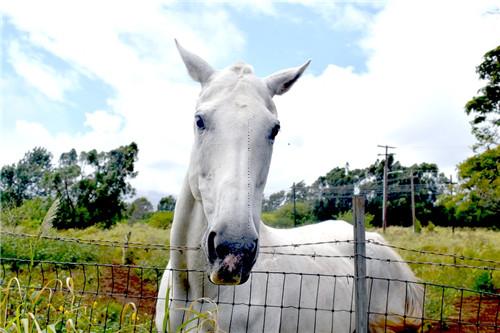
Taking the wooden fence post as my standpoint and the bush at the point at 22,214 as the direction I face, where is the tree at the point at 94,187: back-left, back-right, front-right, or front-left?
front-right

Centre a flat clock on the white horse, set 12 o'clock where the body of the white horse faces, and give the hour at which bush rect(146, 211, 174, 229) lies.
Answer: The bush is roughly at 4 o'clock from the white horse.

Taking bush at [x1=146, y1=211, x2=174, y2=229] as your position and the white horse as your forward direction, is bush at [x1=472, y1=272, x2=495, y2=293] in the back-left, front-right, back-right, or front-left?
front-left

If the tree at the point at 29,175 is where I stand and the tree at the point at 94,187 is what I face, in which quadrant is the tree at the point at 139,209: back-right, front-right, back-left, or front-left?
front-left

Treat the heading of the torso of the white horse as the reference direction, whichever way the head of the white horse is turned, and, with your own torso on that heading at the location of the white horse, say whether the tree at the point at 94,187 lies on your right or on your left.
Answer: on your right

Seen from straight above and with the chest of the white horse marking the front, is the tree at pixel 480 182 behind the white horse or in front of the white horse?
behind

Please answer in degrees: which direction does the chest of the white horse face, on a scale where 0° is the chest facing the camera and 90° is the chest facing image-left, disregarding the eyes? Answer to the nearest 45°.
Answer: approximately 45°

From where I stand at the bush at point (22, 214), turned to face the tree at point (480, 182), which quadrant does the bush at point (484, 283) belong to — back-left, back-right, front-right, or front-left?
front-right

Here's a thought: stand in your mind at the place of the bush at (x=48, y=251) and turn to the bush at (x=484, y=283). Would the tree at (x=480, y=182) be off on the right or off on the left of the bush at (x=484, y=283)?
left

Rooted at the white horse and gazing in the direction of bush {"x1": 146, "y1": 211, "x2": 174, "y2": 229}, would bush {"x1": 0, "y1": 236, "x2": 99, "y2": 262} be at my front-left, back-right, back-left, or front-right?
front-left

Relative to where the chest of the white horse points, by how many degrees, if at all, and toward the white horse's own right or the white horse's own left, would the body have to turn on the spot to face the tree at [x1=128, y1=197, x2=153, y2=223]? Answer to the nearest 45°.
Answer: approximately 135° to the white horse's own right

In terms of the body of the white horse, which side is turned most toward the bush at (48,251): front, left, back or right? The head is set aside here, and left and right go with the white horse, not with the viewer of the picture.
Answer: right

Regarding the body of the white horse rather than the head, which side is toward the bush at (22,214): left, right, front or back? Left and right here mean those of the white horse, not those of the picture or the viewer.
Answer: right

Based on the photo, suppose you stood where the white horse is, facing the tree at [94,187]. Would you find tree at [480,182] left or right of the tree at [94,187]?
right

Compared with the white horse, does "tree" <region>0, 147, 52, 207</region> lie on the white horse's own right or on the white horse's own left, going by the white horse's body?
on the white horse's own right

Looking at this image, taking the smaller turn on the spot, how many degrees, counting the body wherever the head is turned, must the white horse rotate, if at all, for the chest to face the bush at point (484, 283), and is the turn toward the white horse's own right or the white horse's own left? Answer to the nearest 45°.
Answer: approximately 180°
